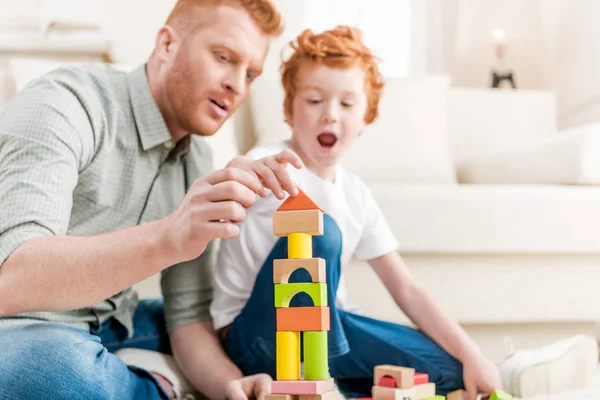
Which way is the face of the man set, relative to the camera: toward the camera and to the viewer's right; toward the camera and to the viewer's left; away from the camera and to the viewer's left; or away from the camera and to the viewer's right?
toward the camera and to the viewer's right

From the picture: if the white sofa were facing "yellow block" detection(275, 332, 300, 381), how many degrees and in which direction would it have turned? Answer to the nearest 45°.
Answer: approximately 45° to its right

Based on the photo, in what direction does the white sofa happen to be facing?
toward the camera

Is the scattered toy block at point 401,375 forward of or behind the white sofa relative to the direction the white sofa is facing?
forward

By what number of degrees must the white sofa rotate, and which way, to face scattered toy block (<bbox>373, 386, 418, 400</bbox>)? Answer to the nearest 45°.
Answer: approximately 45° to its right

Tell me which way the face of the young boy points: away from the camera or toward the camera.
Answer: toward the camera

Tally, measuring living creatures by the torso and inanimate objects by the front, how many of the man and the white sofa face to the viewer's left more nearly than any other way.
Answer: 0

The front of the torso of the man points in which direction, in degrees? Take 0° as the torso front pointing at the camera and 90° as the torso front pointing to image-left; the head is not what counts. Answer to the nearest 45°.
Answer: approximately 315°
